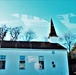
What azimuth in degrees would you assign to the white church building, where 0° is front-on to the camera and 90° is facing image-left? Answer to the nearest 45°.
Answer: approximately 270°

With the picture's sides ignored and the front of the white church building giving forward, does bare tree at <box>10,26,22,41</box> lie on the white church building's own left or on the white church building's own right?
on the white church building's own left
